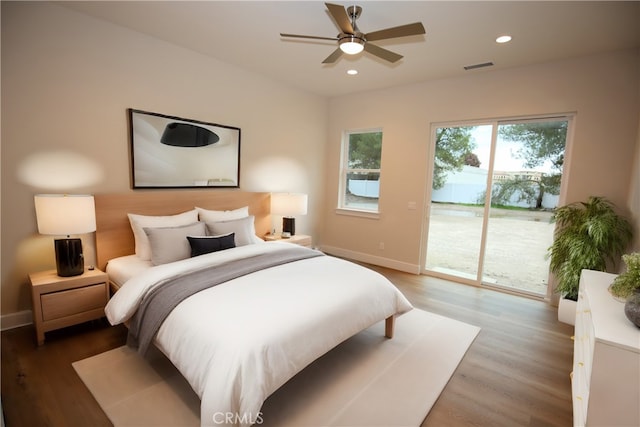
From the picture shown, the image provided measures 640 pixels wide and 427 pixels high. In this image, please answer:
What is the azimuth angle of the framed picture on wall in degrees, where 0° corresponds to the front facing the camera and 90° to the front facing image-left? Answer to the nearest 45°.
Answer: approximately 315°

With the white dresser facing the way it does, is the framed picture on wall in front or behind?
in front

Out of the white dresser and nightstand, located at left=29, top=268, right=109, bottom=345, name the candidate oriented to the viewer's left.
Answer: the white dresser

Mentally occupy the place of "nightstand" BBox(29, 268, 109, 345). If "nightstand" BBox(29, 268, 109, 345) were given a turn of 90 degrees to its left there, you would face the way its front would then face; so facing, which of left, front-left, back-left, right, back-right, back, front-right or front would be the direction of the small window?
front-right

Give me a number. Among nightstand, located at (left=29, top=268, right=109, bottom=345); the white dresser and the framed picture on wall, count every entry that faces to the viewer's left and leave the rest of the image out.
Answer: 1

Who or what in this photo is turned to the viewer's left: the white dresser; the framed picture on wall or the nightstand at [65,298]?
the white dresser

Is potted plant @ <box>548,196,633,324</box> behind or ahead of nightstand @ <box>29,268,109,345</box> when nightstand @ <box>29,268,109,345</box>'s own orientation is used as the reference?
ahead

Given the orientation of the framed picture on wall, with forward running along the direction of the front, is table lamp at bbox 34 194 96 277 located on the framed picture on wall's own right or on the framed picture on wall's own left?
on the framed picture on wall's own right

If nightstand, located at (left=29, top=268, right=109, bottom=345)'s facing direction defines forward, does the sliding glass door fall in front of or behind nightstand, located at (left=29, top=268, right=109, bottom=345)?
in front

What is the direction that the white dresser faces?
to the viewer's left

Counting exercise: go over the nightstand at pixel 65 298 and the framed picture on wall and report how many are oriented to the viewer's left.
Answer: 0

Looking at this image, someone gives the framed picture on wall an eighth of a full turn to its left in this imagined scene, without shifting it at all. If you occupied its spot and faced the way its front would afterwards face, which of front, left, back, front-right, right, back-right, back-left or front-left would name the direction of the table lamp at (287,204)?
front

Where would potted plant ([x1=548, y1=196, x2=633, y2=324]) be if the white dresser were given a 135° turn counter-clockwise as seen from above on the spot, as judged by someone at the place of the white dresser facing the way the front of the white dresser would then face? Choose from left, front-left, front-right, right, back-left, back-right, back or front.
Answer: back-left

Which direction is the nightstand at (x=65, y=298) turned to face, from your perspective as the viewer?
facing the viewer and to the right of the viewer

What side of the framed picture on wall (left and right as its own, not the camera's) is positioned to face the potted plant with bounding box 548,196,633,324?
front

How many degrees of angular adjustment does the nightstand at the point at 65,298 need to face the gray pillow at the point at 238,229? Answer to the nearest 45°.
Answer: approximately 45° to its left
